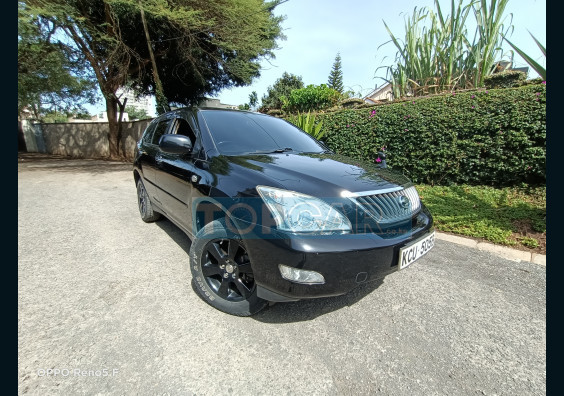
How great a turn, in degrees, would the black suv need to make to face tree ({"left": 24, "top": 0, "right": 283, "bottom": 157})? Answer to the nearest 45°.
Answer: approximately 180°

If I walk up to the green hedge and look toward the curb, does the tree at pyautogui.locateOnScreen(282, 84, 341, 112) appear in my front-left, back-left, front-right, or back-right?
back-right

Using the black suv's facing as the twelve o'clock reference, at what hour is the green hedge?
The green hedge is roughly at 9 o'clock from the black suv.

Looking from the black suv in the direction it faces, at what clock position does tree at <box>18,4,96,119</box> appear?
The tree is roughly at 6 o'clock from the black suv.

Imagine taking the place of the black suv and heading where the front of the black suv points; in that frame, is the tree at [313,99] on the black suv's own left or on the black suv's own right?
on the black suv's own left

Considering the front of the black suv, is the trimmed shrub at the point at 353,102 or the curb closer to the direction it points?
the curb

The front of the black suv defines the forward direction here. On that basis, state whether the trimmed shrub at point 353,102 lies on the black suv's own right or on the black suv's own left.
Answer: on the black suv's own left

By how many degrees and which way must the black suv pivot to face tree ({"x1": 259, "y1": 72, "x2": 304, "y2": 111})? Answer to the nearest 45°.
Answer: approximately 135° to its left

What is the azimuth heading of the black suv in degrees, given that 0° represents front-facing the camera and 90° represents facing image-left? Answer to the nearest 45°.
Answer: approximately 315°

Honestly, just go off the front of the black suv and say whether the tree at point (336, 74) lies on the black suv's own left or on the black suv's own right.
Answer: on the black suv's own left

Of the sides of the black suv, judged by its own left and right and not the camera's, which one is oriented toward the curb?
left
